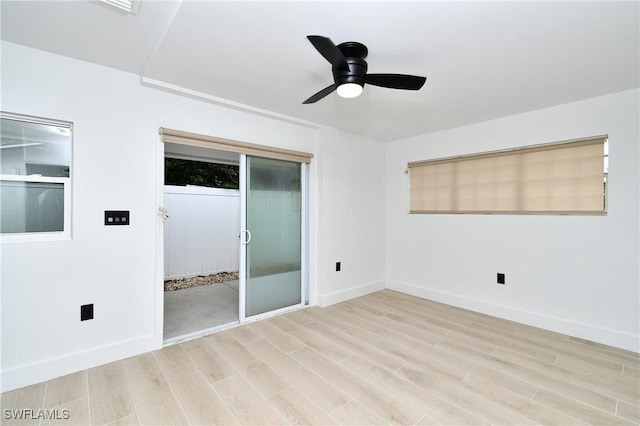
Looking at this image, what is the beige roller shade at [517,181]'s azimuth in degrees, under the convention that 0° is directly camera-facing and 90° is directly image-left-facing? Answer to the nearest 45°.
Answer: approximately 45°

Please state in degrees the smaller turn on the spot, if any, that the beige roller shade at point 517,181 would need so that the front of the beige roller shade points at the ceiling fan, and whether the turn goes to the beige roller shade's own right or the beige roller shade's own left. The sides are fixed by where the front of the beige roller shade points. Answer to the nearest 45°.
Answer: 0° — it already faces it

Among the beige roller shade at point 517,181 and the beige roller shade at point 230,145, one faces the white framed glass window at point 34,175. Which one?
the beige roller shade at point 517,181

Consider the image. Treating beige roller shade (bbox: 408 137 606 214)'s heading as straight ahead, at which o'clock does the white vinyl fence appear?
The white vinyl fence is roughly at 1 o'clock from the beige roller shade.

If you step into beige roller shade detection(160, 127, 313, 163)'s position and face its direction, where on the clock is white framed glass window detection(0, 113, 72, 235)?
The white framed glass window is roughly at 4 o'clock from the beige roller shade.

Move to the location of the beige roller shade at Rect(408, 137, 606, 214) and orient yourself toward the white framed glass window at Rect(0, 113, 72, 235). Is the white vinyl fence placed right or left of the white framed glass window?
right

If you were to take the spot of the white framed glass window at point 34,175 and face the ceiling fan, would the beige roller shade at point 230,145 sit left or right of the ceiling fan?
left

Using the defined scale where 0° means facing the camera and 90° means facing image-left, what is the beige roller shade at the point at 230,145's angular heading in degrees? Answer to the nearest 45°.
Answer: approximately 315°

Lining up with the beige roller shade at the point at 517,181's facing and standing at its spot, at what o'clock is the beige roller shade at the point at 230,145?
the beige roller shade at the point at 230,145 is roughly at 12 o'clock from the beige roller shade at the point at 517,181.

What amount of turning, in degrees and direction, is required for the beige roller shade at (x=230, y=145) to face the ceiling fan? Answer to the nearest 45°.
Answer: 0° — it already faces it

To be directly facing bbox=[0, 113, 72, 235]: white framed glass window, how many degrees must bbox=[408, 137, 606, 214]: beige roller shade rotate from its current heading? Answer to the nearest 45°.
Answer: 0° — it already faces it

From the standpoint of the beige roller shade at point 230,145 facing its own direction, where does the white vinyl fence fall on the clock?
The white vinyl fence is roughly at 7 o'clock from the beige roller shade.

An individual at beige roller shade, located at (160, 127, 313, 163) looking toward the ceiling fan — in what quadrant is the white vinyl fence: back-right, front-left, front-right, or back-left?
back-left
